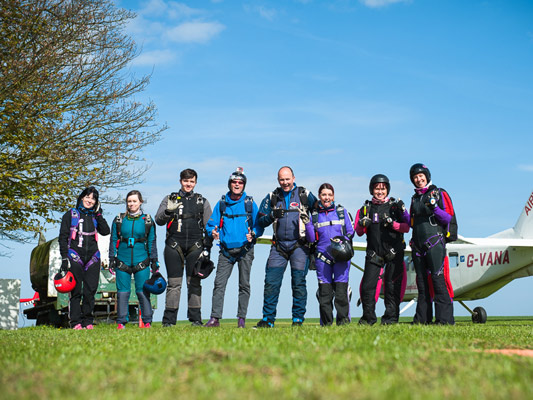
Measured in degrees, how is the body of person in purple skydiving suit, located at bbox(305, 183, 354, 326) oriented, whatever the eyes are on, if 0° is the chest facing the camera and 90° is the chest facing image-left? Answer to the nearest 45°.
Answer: approximately 0°

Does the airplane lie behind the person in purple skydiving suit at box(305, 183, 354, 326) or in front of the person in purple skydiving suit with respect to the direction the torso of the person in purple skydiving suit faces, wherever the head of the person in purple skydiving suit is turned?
behind
